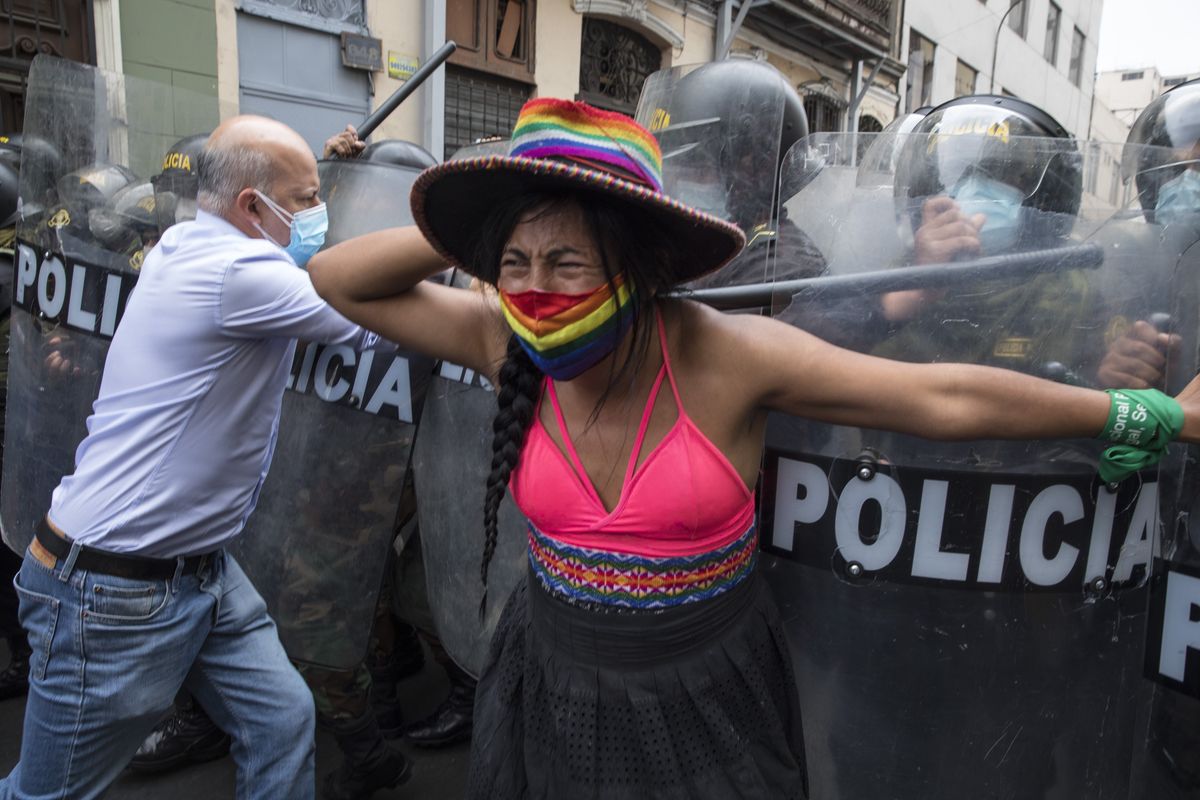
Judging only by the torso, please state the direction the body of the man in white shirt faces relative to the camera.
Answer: to the viewer's right

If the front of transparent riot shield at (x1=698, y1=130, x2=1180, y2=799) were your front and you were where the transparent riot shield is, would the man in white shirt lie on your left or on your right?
on your right

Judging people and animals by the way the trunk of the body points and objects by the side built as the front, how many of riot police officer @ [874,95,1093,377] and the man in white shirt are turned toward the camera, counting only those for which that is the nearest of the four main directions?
1

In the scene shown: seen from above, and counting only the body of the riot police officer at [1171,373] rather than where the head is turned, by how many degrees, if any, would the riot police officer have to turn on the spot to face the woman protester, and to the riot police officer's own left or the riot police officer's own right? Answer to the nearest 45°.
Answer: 0° — they already face them

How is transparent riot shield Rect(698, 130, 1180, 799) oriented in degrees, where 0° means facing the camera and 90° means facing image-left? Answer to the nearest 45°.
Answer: approximately 0°

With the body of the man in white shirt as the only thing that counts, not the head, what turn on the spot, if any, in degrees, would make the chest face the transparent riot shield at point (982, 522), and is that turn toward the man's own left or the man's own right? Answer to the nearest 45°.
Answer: approximately 45° to the man's own right

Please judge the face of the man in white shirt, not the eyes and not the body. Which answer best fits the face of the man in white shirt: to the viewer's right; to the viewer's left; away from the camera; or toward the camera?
to the viewer's right

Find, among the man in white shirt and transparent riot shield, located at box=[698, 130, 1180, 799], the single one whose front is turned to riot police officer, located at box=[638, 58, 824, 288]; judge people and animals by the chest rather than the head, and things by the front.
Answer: the man in white shirt

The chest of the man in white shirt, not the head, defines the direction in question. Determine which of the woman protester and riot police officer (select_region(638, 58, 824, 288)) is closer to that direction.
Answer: the riot police officer

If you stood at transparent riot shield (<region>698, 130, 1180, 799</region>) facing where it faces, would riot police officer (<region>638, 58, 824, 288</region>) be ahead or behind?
behind

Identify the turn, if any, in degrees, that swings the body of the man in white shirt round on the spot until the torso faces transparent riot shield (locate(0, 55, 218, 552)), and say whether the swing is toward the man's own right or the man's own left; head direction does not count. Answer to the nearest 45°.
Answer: approximately 90° to the man's own left

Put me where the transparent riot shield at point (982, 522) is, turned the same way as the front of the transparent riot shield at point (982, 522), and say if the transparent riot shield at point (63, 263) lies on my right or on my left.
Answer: on my right

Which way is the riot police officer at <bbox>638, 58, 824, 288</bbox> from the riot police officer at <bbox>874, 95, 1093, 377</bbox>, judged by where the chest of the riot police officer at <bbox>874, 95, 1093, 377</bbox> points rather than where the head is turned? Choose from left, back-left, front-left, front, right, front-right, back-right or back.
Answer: back-right
